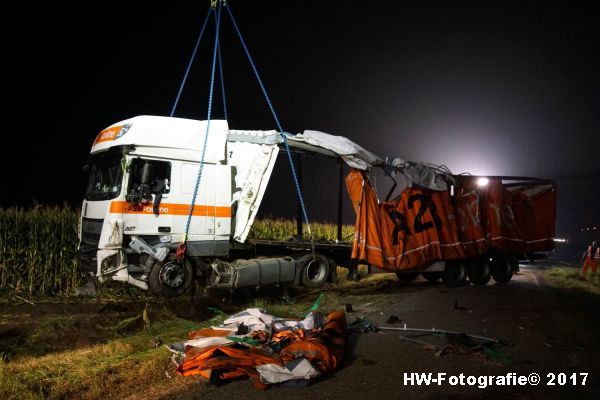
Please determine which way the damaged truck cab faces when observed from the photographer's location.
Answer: facing to the left of the viewer

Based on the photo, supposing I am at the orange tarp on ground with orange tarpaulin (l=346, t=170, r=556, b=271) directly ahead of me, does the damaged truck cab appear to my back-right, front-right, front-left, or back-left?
front-left

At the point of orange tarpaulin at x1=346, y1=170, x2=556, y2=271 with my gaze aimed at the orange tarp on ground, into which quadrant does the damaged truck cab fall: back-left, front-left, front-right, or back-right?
front-right

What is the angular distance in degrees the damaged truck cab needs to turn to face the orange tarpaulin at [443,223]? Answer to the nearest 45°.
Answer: approximately 180°

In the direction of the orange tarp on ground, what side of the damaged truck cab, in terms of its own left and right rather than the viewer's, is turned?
left

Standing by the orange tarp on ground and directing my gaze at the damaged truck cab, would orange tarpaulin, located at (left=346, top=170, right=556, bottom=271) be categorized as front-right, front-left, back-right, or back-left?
front-right
